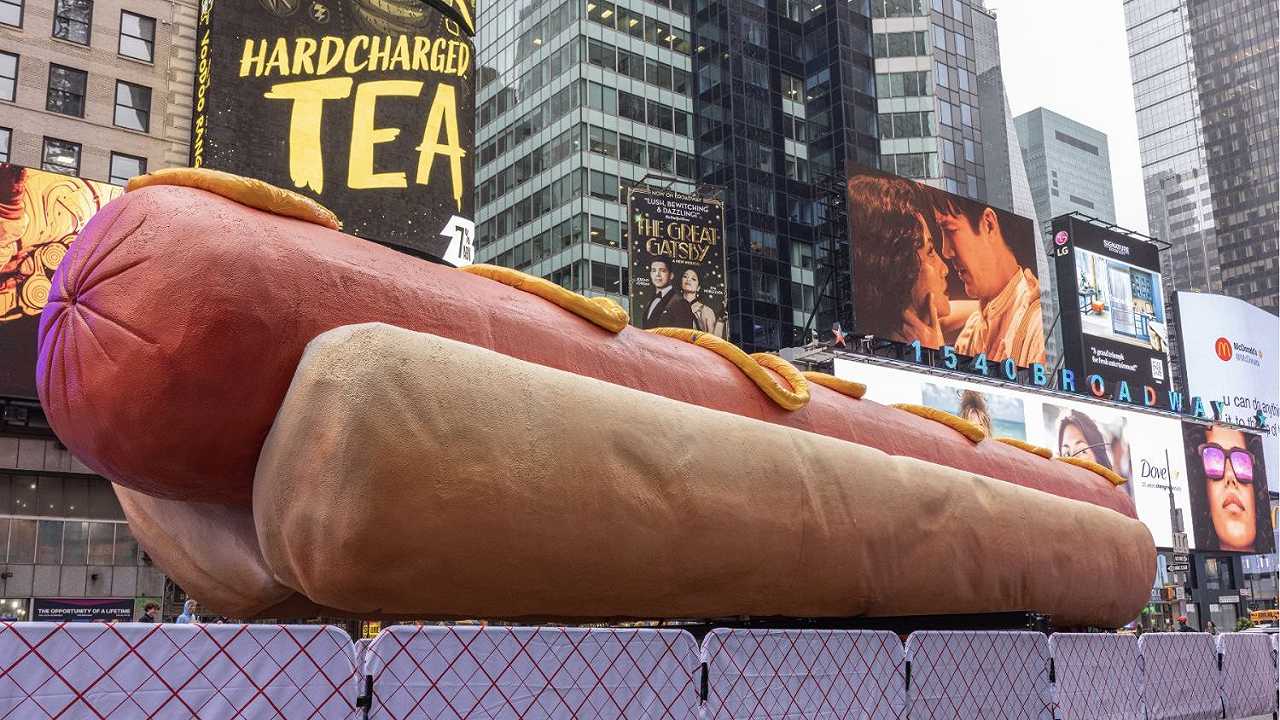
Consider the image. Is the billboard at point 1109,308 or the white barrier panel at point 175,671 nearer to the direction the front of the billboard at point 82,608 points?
the white barrier panel

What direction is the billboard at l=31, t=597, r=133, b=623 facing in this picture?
toward the camera

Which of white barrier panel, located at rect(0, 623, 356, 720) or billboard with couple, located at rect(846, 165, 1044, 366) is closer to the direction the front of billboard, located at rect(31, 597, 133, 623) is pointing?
the white barrier panel

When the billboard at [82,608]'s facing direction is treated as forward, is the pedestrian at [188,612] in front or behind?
in front

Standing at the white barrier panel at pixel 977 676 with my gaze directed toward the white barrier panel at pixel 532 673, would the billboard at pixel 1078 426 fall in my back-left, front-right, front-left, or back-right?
back-right

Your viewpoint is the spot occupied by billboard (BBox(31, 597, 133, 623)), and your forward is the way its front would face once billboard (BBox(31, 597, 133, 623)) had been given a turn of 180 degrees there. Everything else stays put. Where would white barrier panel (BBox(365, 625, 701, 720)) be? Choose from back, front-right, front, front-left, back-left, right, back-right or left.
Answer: back

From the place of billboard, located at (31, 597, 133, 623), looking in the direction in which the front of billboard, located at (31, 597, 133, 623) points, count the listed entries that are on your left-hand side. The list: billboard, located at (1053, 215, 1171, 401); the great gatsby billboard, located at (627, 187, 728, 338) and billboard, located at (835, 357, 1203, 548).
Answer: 3

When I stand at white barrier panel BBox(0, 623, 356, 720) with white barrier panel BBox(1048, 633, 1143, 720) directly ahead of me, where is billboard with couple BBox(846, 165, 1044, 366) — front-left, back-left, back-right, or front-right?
front-left

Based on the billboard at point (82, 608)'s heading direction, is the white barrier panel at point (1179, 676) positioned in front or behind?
in front

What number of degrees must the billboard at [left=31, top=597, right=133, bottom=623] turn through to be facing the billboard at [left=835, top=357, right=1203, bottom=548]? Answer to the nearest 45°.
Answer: approximately 90° to its left

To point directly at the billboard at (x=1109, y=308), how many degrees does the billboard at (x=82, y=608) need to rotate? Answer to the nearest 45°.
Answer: approximately 90° to its left

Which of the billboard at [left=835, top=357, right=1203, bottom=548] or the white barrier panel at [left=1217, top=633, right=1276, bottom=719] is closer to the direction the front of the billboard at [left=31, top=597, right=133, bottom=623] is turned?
the white barrier panel

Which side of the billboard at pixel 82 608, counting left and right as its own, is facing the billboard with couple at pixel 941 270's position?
left

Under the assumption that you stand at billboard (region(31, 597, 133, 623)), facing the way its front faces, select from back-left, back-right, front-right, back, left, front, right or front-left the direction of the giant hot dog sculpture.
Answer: front
